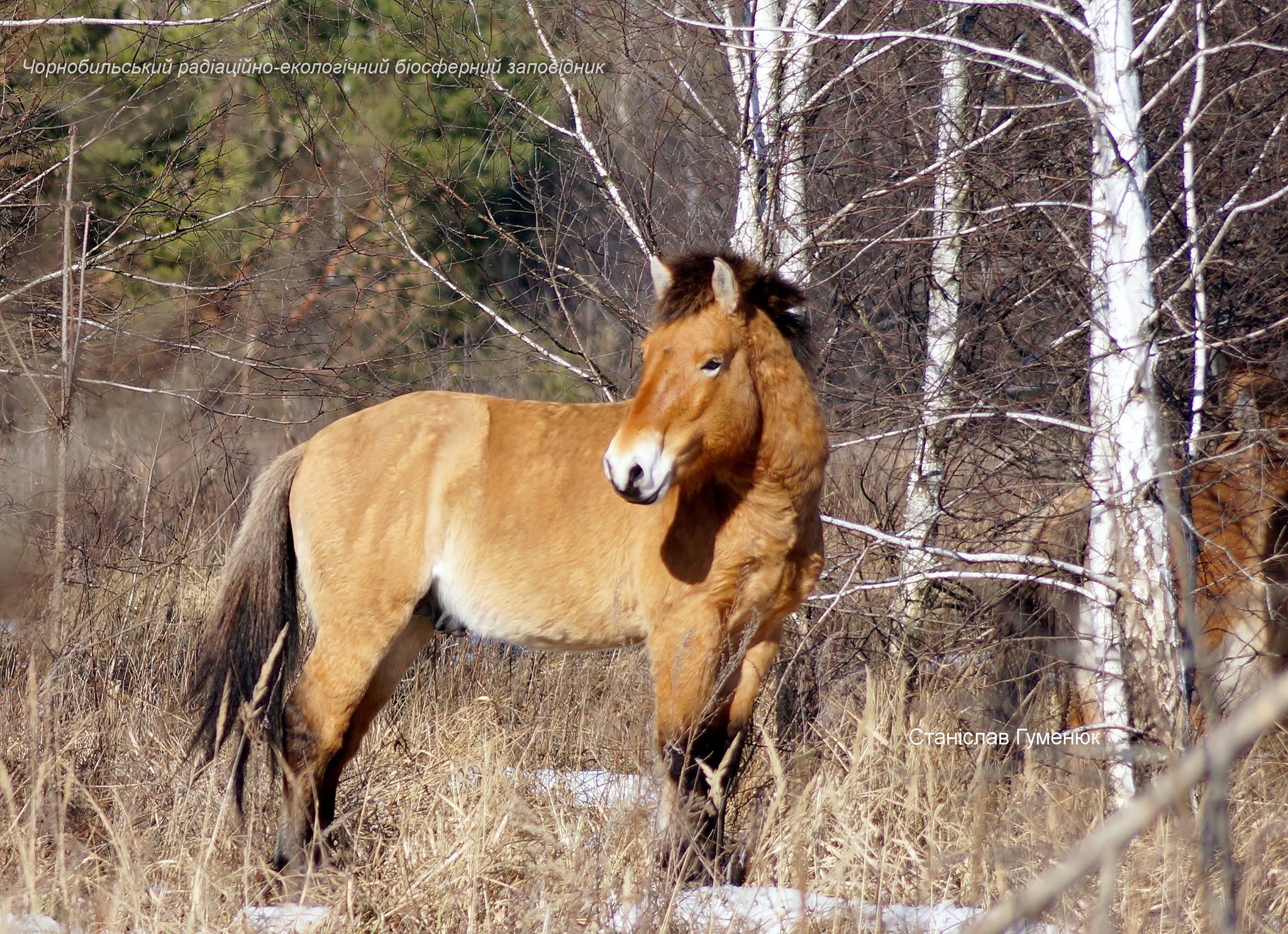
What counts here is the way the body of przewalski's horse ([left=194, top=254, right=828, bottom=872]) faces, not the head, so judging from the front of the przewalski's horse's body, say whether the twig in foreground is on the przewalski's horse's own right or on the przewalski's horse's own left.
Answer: on the przewalski's horse's own right

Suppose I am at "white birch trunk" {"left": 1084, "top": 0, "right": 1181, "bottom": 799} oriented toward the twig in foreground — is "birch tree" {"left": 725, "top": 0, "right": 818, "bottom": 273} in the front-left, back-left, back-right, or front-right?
back-right

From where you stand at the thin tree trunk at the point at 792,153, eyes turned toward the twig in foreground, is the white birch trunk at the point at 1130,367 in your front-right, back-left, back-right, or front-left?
front-left

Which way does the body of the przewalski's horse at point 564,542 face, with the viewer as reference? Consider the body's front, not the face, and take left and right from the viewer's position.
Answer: facing to the right of the viewer
